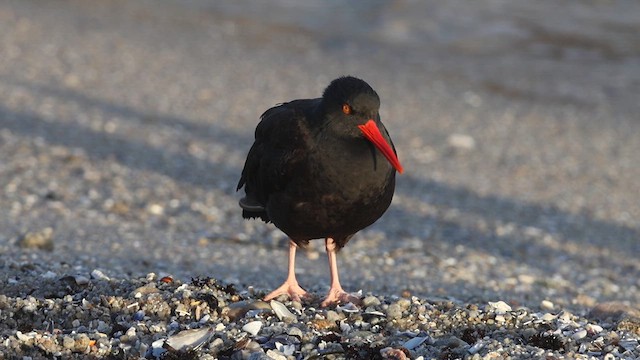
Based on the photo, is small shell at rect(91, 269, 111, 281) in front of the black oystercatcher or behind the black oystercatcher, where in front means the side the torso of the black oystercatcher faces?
behind

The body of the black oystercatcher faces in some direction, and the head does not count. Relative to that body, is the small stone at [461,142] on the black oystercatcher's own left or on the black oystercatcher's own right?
on the black oystercatcher's own left

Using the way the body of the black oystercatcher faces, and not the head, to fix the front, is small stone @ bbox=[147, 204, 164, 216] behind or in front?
behind

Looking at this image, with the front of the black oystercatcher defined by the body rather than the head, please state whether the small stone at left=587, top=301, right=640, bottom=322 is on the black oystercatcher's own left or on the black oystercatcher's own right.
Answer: on the black oystercatcher's own left

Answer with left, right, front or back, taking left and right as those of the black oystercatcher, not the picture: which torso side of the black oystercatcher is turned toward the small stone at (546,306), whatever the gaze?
left

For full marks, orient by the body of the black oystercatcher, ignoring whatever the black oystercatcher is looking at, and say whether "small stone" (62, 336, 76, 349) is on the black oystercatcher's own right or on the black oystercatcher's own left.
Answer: on the black oystercatcher's own right

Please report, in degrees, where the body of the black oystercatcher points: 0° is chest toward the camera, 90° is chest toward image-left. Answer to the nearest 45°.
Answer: approximately 315°
